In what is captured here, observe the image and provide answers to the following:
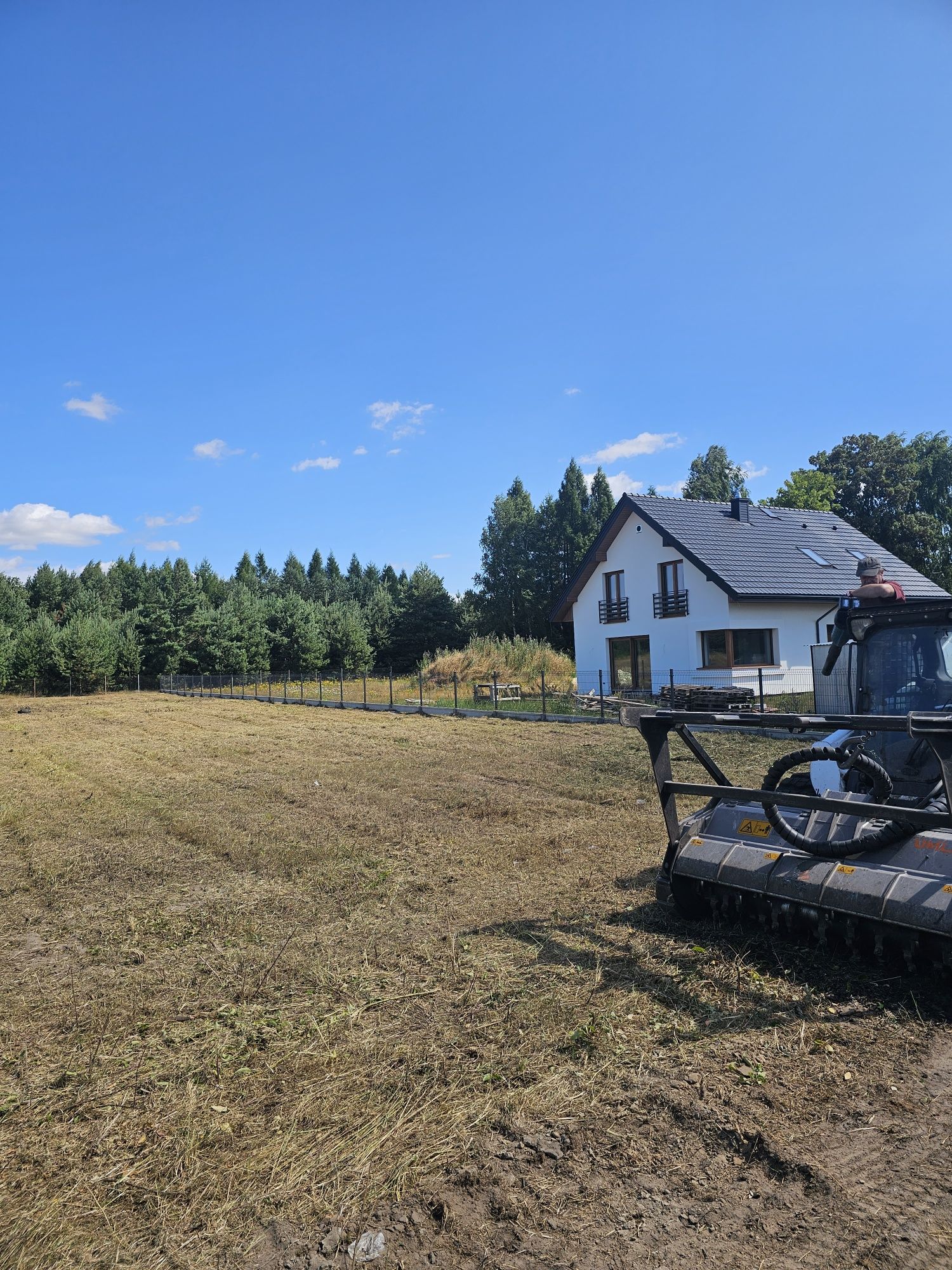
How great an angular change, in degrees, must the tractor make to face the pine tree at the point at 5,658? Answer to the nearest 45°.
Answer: approximately 90° to its right

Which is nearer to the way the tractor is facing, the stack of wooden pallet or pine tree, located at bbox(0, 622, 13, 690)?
the pine tree

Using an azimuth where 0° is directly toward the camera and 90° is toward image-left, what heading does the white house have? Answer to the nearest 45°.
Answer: approximately 45°

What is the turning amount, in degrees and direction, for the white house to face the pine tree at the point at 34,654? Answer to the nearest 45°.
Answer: approximately 45° to its right

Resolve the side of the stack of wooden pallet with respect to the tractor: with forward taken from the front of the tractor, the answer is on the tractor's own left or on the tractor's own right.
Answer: on the tractor's own right

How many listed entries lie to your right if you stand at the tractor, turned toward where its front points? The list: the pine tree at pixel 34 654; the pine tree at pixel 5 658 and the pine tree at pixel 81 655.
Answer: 3

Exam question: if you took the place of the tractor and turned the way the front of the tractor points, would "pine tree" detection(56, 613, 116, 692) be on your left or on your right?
on your right

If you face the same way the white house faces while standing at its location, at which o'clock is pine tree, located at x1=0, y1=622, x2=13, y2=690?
The pine tree is roughly at 2 o'clock from the white house.

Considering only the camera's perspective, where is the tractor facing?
facing the viewer and to the left of the viewer

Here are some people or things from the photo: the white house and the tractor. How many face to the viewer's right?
0

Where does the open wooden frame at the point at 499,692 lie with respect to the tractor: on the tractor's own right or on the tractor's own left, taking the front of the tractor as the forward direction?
on the tractor's own right

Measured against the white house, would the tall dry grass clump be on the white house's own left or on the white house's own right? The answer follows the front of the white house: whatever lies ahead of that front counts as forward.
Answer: on the white house's own right

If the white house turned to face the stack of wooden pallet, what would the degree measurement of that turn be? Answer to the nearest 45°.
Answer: approximately 45° to its left

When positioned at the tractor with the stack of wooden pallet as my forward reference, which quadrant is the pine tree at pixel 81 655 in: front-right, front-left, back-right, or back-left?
front-left
